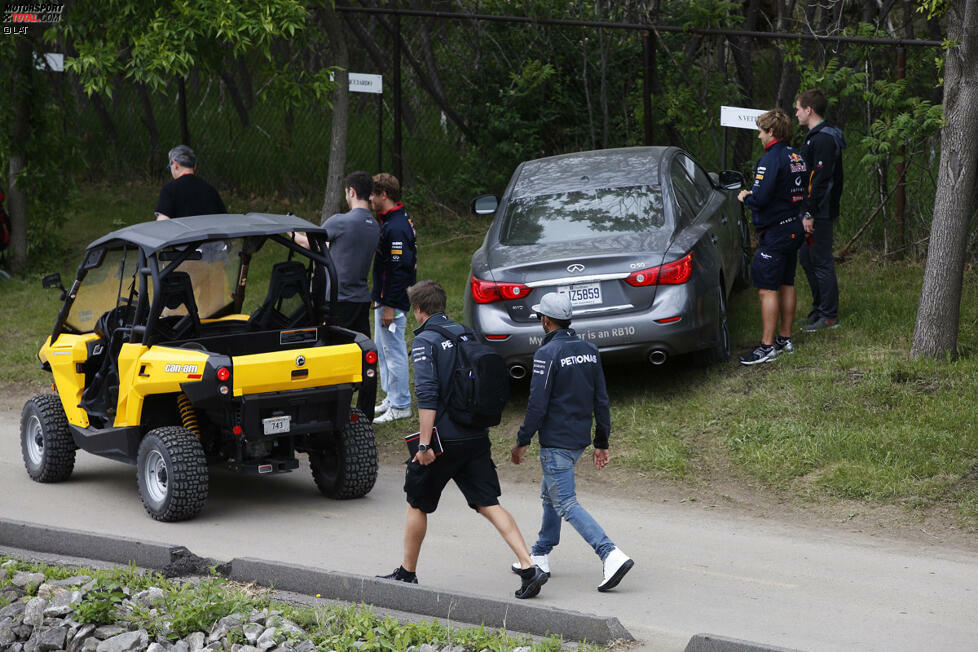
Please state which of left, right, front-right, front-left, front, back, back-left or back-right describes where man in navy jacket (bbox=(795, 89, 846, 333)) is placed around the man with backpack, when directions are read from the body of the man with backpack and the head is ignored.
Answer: right

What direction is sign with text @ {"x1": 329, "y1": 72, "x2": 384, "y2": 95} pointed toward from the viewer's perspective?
toward the camera

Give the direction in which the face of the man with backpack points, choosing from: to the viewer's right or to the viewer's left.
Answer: to the viewer's left

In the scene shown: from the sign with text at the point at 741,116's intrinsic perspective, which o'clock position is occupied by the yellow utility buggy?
The yellow utility buggy is roughly at 1 o'clock from the sign with text.

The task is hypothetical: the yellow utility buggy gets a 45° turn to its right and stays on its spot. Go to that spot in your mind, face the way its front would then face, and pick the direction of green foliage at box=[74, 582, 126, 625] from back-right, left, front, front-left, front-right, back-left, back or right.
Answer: back

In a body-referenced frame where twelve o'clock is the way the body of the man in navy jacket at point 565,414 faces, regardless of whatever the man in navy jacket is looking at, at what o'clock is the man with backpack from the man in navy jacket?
The man with backpack is roughly at 10 o'clock from the man in navy jacket.

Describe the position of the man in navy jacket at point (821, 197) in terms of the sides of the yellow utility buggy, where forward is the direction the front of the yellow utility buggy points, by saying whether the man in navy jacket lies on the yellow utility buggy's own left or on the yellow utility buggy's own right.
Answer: on the yellow utility buggy's own right

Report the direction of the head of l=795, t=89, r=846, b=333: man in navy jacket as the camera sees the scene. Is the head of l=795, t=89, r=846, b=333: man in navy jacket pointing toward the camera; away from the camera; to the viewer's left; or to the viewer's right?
to the viewer's left

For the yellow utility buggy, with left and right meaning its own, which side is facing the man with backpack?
back

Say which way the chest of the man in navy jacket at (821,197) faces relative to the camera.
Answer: to the viewer's left

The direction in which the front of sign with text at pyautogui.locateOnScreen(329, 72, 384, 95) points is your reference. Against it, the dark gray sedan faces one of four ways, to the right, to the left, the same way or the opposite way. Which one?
the opposite way

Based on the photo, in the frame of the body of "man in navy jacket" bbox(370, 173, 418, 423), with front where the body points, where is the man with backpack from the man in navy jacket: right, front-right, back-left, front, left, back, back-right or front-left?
left

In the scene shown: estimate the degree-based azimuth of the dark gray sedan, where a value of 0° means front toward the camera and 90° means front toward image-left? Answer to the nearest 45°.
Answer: approximately 180°

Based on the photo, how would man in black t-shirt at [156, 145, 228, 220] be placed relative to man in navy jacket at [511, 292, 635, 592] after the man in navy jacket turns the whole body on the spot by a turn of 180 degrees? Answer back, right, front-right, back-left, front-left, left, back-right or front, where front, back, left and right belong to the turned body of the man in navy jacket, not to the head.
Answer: back

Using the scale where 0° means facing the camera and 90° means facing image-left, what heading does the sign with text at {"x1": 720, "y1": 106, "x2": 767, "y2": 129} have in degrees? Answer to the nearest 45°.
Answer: approximately 0°

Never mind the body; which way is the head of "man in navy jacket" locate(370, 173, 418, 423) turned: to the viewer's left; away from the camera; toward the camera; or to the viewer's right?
to the viewer's left

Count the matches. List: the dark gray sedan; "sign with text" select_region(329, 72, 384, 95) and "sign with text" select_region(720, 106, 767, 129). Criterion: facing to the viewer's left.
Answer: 0
